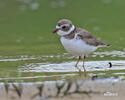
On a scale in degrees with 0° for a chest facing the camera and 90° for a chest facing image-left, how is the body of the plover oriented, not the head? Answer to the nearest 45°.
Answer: approximately 90°
